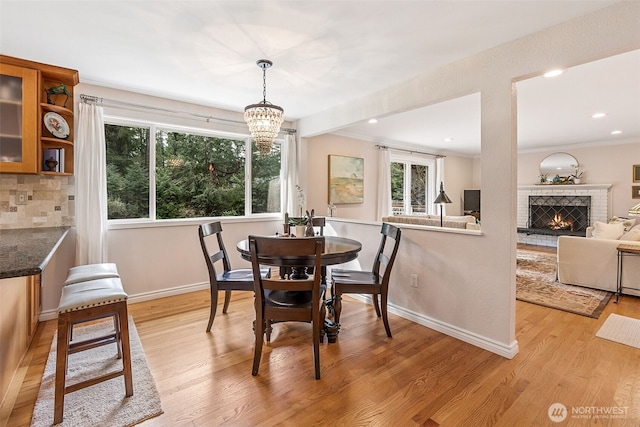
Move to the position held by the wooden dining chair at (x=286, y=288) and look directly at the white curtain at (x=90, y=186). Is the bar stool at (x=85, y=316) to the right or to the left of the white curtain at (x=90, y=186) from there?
left

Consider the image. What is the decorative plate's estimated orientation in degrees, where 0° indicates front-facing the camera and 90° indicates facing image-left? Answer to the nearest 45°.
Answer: approximately 315°

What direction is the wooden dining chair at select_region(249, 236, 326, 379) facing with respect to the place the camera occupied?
facing away from the viewer

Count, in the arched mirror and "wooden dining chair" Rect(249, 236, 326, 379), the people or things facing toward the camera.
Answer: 1

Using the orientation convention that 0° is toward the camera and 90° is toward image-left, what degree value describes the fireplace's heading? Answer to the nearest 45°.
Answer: approximately 0°

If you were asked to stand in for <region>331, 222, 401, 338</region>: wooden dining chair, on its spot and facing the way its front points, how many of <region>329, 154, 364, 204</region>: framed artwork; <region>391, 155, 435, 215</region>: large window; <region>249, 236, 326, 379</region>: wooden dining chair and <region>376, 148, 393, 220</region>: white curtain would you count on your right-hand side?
3

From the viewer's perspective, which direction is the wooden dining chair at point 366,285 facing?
to the viewer's left

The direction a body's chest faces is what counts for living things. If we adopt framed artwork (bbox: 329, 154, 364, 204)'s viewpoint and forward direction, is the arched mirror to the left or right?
on its left

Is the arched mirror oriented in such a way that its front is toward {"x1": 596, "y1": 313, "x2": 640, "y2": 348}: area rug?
yes

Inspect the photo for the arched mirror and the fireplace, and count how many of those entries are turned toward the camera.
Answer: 2

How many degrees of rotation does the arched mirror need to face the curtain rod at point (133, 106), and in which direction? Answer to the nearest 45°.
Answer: approximately 45° to its right
